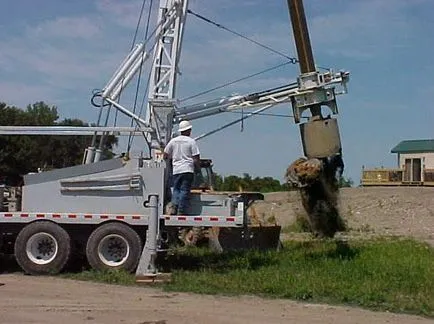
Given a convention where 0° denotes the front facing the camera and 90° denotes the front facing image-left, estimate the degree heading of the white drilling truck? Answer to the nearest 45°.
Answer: approximately 90°
